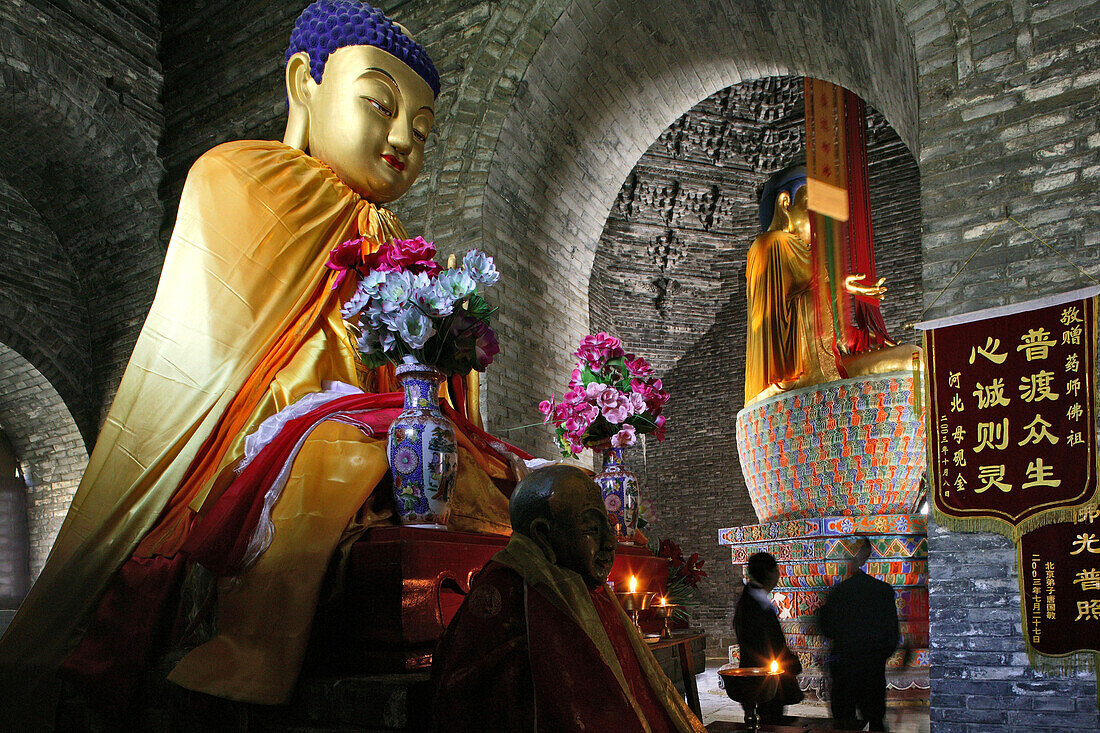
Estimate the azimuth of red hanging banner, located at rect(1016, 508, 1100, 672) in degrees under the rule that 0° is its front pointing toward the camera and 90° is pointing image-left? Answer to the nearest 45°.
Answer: approximately 0°

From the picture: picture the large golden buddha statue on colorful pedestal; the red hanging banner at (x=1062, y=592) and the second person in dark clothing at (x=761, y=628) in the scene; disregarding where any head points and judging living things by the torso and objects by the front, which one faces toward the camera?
the red hanging banner

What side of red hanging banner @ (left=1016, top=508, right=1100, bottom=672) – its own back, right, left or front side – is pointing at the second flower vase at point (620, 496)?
right

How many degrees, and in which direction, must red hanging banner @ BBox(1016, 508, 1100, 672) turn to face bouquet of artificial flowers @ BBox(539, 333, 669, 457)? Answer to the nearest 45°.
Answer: approximately 90° to its right

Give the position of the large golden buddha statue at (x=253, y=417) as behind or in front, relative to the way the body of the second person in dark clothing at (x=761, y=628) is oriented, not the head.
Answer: behind

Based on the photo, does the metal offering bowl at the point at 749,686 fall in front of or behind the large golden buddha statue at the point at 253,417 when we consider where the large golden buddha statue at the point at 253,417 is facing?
in front
